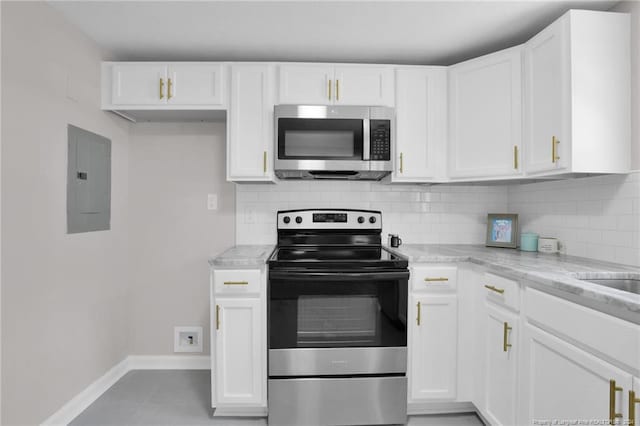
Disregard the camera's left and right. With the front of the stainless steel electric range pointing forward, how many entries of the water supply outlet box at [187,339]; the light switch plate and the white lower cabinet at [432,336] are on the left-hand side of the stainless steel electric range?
1

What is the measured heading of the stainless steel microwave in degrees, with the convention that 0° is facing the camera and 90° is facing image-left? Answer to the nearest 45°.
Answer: approximately 0°

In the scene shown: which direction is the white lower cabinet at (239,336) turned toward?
toward the camera

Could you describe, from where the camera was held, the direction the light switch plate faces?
facing the viewer
